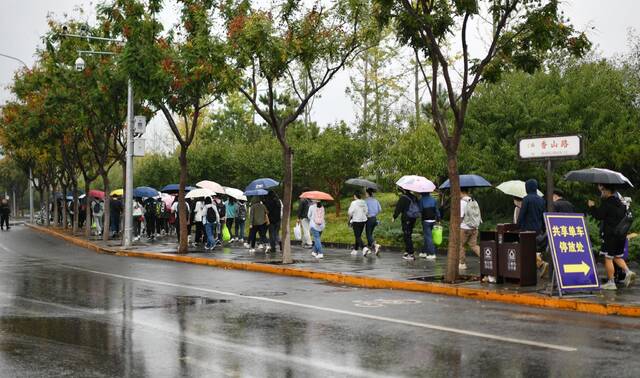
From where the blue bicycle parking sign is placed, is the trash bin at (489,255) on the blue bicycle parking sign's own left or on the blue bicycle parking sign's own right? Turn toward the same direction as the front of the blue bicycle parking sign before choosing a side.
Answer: on the blue bicycle parking sign's own right

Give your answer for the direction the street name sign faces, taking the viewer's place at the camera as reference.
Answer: facing the viewer

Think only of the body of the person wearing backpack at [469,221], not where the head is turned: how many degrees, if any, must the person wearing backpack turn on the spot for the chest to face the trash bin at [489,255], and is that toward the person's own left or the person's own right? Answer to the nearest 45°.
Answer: approximately 135° to the person's own left

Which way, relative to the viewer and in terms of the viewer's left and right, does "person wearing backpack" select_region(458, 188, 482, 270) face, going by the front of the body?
facing away from the viewer and to the left of the viewer

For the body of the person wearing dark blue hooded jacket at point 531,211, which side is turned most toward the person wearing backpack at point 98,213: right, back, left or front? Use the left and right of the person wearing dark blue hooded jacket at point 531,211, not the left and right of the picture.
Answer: front

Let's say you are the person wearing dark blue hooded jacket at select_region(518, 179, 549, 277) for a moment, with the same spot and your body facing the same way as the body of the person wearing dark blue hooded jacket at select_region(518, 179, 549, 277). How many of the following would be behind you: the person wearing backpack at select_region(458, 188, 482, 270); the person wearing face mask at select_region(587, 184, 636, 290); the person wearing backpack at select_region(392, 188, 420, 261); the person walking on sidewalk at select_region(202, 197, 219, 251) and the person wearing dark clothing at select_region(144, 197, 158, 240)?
1

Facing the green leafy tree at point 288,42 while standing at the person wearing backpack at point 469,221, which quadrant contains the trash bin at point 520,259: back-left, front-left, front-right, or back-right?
back-left

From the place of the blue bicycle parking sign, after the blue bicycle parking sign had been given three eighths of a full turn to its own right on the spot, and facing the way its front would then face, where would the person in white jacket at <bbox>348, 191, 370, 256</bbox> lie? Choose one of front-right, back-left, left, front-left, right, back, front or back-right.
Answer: front

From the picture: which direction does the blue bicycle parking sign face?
toward the camera

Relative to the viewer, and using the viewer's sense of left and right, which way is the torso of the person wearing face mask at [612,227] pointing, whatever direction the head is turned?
facing to the left of the viewer

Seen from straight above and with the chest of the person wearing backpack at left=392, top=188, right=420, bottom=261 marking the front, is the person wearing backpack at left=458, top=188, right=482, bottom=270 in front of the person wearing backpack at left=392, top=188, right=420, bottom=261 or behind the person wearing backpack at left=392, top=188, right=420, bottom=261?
behind
